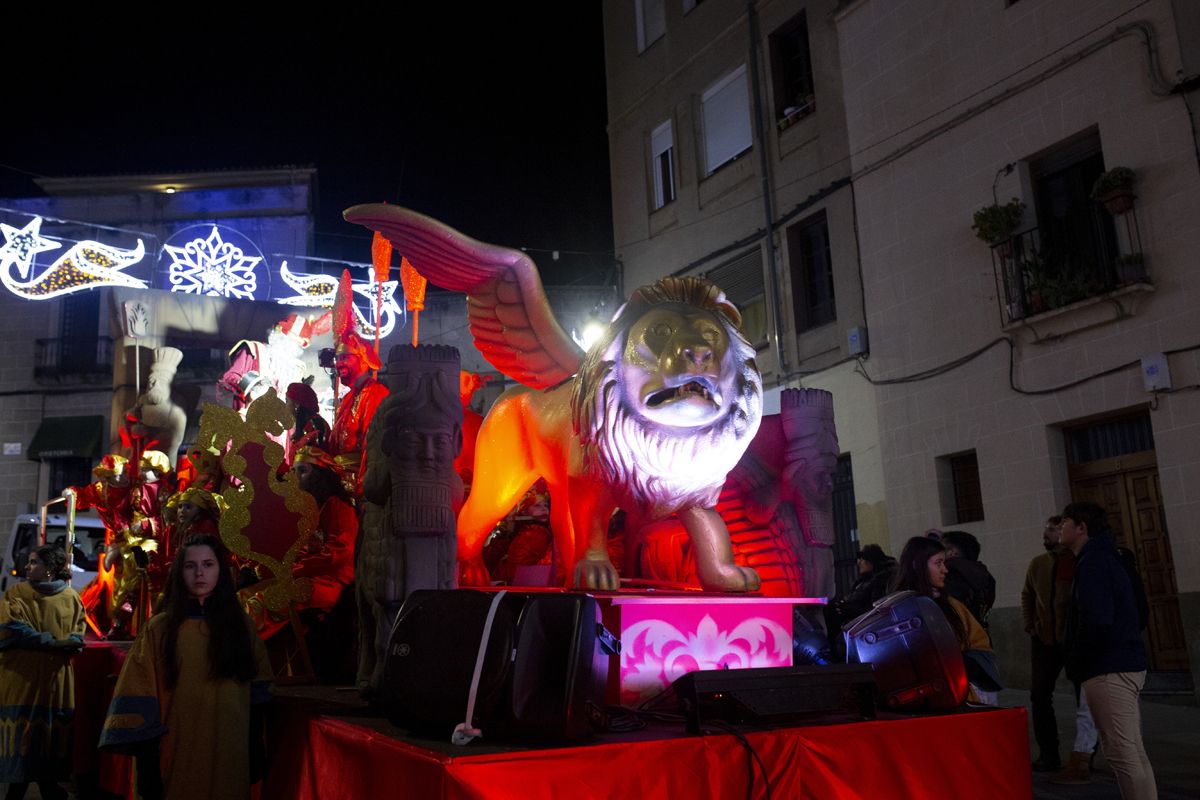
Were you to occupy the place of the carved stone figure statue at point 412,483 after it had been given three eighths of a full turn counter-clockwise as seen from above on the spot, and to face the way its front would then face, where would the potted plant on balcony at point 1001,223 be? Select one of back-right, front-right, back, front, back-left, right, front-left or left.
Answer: front

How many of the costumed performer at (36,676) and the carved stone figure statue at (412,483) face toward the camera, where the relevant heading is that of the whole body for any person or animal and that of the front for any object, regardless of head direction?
2

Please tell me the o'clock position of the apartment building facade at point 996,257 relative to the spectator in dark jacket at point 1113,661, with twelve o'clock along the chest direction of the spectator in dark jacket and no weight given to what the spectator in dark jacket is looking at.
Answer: The apartment building facade is roughly at 3 o'clock from the spectator in dark jacket.

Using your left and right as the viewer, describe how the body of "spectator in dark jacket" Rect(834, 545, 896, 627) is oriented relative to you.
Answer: facing to the left of the viewer

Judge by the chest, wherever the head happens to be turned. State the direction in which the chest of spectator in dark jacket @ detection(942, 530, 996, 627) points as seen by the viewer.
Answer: to the viewer's left

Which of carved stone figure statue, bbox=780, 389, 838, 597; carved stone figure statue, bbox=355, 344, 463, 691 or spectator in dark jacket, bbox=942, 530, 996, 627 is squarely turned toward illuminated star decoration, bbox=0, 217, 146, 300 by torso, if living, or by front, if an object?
the spectator in dark jacket

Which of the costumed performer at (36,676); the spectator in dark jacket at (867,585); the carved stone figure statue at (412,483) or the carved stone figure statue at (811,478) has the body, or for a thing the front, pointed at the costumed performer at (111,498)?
the spectator in dark jacket

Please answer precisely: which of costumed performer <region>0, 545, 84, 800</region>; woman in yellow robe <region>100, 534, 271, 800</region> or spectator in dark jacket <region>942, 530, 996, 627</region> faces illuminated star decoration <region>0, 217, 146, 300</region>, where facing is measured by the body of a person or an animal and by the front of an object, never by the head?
the spectator in dark jacket
